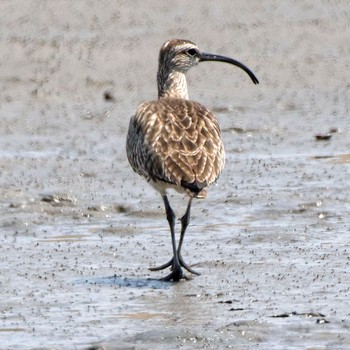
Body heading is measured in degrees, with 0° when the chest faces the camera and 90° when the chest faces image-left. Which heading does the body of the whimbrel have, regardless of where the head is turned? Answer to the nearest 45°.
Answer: approximately 180°
